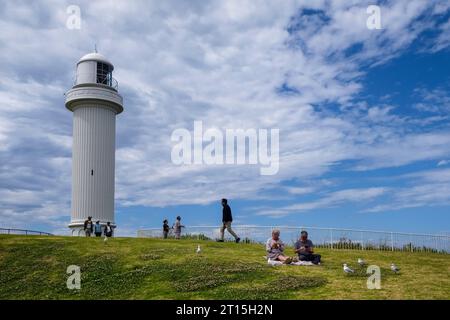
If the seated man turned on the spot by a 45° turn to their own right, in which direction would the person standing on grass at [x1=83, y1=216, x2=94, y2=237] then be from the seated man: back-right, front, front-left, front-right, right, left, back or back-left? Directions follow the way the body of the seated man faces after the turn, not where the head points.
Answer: back-right

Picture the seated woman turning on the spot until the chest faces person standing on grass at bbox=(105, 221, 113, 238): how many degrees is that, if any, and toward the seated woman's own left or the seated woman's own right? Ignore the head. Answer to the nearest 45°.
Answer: approximately 180°

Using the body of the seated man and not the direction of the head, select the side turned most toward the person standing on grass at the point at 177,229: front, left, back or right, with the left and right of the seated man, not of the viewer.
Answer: back

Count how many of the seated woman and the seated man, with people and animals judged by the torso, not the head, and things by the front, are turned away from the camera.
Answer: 0

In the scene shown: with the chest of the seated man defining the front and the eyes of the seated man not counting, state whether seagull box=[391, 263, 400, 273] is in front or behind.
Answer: in front

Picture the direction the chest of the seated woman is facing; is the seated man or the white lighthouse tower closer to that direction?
the seated man

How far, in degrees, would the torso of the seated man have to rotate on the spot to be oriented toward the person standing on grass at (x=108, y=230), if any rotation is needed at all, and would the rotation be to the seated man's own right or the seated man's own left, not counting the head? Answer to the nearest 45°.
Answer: approximately 180°

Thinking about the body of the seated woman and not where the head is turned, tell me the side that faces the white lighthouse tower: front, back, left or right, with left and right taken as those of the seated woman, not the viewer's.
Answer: back

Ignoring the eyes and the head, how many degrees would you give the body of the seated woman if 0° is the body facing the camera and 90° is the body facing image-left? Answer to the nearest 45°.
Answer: approximately 315°

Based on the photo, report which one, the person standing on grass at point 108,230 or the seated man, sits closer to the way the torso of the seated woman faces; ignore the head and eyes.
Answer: the seated man
